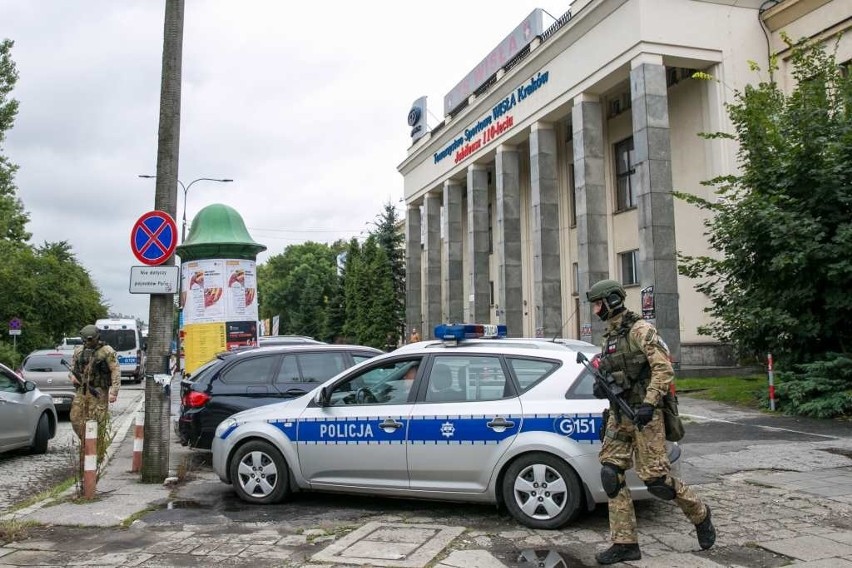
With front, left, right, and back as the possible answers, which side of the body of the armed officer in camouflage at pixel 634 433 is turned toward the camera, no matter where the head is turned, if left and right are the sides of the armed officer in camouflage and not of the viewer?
left

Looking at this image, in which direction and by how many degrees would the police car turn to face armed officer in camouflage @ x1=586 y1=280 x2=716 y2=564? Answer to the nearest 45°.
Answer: approximately 135° to its left

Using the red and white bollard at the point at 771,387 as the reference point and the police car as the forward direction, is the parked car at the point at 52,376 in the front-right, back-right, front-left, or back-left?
front-right

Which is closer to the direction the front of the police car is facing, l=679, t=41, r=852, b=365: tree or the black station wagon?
the black station wagon

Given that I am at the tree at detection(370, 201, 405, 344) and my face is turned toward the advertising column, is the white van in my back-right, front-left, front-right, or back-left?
front-right

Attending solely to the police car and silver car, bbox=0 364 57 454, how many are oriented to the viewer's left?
1

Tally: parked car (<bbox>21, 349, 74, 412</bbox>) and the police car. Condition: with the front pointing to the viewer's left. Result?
1

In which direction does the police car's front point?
to the viewer's left
